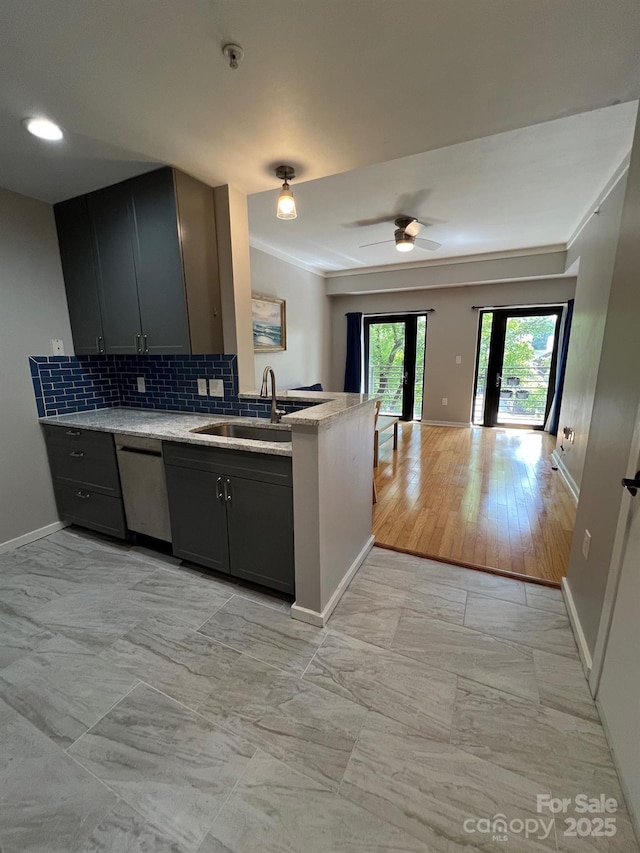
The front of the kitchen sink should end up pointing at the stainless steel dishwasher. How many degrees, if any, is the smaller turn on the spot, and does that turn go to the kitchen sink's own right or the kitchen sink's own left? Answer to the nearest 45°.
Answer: approximately 45° to the kitchen sink's own right

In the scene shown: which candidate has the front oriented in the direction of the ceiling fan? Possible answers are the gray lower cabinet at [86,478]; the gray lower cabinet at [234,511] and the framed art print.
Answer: the framed art print

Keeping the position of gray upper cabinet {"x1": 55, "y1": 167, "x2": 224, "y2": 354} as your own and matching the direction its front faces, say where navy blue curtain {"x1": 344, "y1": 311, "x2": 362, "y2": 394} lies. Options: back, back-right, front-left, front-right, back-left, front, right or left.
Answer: back

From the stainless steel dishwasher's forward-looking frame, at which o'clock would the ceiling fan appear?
The ceiling fan is roughly at 7 o'clock from the stainless steel dishwasher.

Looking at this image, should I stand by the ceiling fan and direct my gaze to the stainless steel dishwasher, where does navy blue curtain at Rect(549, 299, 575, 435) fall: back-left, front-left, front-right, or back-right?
back-left

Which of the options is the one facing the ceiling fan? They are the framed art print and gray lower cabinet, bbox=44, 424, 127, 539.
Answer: the framed art print

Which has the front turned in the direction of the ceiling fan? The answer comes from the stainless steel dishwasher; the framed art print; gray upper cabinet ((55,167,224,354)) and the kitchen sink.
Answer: the framed art print

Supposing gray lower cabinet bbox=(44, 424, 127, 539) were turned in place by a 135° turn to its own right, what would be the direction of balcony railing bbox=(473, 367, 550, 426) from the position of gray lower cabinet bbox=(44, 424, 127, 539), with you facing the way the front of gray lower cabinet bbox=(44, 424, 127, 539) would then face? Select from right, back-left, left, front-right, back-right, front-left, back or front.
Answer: right

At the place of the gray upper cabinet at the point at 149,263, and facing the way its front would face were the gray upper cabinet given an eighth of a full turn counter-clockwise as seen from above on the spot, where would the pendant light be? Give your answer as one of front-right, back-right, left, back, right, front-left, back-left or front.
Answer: front-left

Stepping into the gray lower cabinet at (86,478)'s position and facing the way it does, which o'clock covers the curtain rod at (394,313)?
The curtain rod is roughly at 7 o'clock from the gray lower cabinet.

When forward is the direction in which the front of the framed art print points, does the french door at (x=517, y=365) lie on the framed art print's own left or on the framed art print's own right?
on the framed art print's own left
